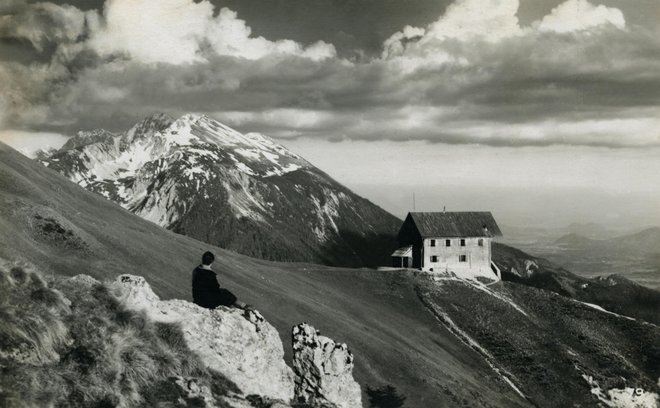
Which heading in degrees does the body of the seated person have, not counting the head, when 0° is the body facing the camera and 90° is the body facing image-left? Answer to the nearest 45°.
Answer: approximately 225°

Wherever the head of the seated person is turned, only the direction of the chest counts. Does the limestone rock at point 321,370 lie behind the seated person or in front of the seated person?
in front
